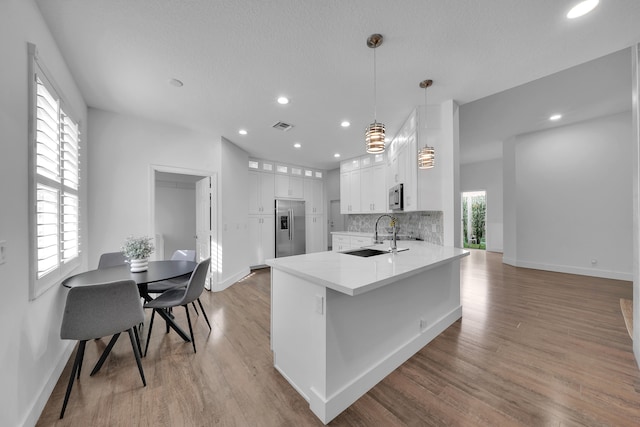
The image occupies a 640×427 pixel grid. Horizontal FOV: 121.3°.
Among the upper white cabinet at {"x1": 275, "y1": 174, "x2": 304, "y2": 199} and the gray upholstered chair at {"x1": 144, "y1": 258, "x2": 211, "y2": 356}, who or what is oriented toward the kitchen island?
the upper white cabinet

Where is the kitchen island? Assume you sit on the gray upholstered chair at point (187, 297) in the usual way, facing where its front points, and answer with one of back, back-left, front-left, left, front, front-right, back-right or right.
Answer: back-left

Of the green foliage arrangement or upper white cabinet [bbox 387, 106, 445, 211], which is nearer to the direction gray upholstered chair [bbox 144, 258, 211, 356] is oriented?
the green foliage arrangement

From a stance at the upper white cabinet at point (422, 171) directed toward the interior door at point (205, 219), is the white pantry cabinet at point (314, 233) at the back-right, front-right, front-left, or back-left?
front-right

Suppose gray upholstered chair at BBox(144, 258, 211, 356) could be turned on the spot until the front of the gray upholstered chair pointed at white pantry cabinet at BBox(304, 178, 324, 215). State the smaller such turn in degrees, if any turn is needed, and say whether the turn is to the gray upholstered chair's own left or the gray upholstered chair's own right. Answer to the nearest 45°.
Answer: approximately 135° to the gray upholstered chair's own right

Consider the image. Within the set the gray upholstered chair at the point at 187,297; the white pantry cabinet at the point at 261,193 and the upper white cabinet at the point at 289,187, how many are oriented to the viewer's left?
1

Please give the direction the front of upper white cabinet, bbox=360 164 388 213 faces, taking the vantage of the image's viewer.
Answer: facing the viewer and to the left of the viewer

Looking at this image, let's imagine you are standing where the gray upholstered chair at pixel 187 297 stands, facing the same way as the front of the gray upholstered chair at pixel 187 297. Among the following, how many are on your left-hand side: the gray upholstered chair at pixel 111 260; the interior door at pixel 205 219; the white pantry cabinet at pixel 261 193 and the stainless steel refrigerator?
0

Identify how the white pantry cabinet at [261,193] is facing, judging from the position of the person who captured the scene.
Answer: facing the viewer

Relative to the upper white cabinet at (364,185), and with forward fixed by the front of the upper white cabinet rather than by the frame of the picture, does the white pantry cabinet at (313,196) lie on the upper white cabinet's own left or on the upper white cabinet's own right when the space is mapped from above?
on the upper white cabinet's own right

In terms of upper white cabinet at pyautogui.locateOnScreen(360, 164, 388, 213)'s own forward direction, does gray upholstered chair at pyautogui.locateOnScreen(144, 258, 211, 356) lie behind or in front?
in front
